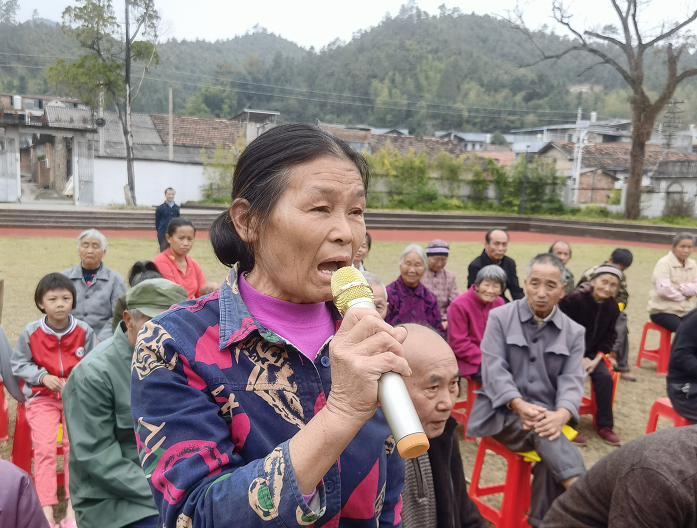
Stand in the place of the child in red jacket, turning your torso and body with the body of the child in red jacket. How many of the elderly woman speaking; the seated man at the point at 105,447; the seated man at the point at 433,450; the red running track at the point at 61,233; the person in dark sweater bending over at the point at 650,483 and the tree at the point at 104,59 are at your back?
2

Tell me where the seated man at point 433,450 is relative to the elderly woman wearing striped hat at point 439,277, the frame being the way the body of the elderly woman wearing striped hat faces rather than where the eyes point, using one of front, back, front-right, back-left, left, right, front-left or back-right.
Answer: front

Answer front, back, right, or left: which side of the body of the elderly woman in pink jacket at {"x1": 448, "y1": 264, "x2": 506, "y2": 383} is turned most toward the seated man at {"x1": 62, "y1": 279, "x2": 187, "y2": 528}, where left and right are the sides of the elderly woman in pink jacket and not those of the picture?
right

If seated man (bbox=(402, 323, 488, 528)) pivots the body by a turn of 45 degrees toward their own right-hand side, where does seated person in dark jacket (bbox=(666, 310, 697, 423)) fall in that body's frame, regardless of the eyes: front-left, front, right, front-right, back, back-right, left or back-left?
back-left

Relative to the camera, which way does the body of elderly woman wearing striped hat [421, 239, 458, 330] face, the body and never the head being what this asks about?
toward the camera

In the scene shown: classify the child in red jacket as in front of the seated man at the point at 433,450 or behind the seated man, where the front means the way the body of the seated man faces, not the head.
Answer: behind

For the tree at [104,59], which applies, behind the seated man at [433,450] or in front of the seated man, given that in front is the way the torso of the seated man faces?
behind

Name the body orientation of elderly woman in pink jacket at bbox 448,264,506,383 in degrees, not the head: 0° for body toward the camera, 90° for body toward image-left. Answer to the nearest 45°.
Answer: approximately 315°

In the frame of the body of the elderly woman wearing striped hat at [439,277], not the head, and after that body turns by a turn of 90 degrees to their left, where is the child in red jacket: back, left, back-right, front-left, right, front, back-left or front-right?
back-right

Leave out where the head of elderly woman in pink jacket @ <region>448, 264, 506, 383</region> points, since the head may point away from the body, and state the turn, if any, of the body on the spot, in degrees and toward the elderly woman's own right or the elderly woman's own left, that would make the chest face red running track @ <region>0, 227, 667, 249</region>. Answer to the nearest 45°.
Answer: approximately 135° to the elderly woman's own left

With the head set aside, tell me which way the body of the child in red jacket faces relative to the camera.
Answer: toward the camera

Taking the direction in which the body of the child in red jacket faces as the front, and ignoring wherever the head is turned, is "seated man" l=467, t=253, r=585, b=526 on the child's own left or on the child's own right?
on the child's own left
